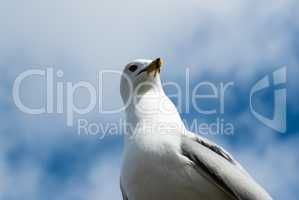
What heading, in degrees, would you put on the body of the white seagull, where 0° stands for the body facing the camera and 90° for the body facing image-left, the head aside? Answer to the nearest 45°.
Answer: approximately 45°
